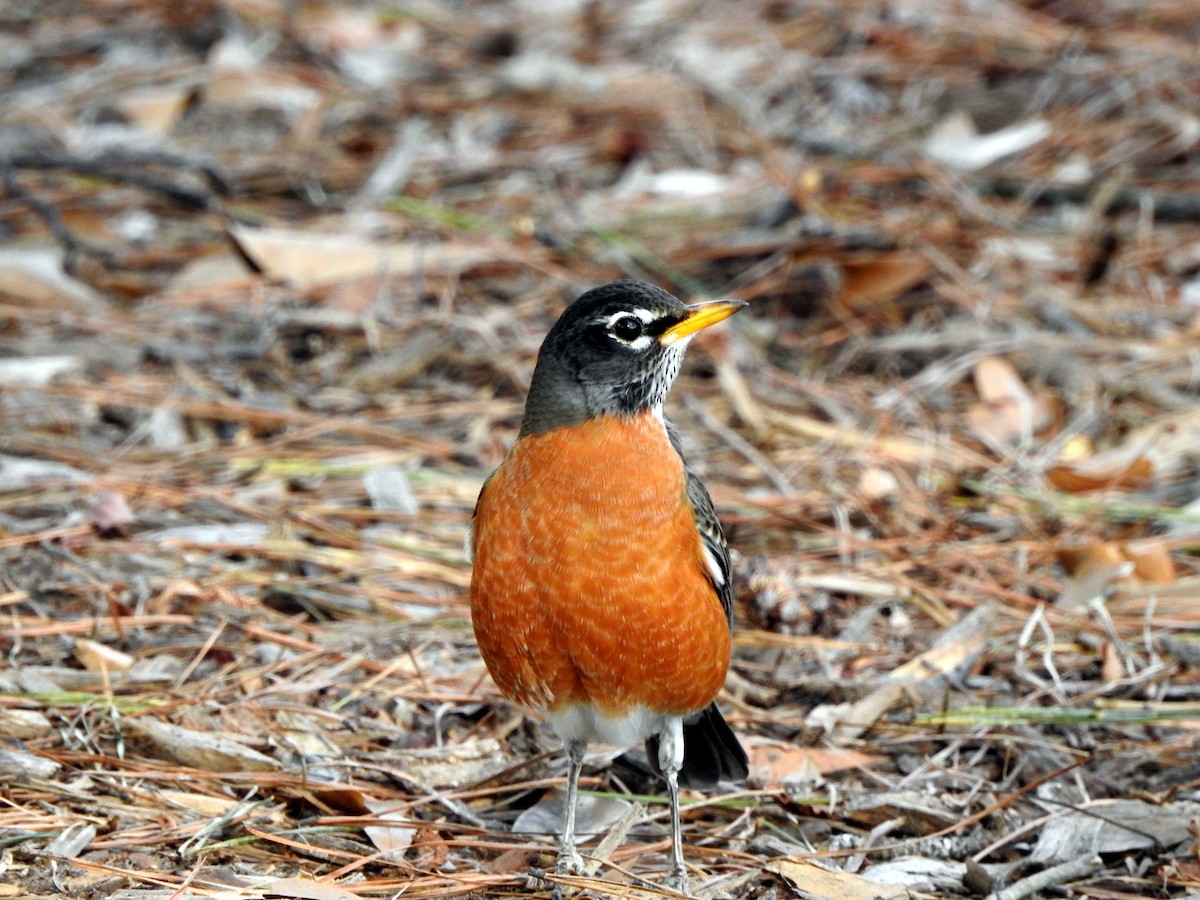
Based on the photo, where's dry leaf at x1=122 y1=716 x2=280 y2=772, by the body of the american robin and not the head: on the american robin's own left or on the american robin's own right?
on the american robin's own right

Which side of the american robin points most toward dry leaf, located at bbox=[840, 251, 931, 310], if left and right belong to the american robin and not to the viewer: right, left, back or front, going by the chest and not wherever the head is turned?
back

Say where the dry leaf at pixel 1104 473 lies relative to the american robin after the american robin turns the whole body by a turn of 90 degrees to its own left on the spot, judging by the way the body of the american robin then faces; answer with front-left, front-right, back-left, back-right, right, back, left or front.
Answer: front-left

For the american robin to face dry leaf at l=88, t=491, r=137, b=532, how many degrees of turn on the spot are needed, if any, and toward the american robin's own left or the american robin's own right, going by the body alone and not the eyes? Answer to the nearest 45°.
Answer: approximately 135° to the american robin's own right

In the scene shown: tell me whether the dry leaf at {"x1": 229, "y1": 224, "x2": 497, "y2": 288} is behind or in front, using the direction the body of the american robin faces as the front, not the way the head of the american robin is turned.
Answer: behind

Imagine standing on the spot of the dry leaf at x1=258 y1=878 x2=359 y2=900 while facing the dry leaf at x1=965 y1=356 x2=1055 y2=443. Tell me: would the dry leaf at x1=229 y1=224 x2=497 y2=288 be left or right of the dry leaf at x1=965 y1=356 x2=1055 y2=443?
left

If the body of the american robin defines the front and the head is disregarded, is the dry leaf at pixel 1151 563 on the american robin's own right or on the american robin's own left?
on the american robin's own left

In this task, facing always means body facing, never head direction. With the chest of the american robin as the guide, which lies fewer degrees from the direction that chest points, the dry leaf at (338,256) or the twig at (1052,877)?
the twig

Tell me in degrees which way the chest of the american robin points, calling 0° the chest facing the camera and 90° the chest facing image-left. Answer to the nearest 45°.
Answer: approximately 0°
